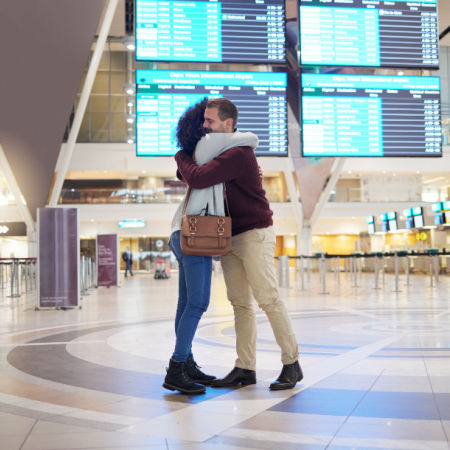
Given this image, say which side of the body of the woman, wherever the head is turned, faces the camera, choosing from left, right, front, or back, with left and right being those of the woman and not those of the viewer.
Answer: right

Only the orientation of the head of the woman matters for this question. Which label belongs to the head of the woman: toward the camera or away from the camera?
away from the camera

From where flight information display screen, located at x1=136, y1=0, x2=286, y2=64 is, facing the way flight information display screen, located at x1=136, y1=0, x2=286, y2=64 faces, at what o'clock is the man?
The man is roughly at 12 o'clock from the flight information display screen.

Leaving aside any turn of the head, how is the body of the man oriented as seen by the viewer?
to the viewer's left

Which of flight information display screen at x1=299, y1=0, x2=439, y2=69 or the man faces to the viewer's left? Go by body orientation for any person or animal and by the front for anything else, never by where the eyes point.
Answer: the man

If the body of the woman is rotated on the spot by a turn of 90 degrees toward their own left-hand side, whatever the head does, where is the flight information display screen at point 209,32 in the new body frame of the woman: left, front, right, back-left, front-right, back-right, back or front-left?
front

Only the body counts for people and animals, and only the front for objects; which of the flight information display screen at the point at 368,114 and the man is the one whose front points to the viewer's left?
the man
